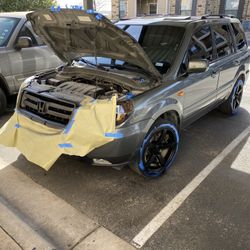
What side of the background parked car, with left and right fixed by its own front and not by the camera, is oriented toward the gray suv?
left

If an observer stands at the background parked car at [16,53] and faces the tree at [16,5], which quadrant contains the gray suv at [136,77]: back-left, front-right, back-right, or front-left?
back-right

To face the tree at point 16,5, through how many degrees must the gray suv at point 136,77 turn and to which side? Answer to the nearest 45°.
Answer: approximately 90° to its right

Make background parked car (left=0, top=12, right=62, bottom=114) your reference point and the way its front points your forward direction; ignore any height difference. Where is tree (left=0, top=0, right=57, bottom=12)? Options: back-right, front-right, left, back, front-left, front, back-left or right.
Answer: back-right

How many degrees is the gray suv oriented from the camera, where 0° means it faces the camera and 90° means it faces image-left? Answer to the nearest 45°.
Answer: approximately 45°

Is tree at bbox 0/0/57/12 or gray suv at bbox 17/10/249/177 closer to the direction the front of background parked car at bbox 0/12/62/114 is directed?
the gray suv

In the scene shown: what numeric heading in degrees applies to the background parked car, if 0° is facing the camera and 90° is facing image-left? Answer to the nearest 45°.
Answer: approximately 45°

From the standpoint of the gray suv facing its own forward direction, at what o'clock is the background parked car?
The background parked car is roughly at 3 o'clock from the gray suv.
